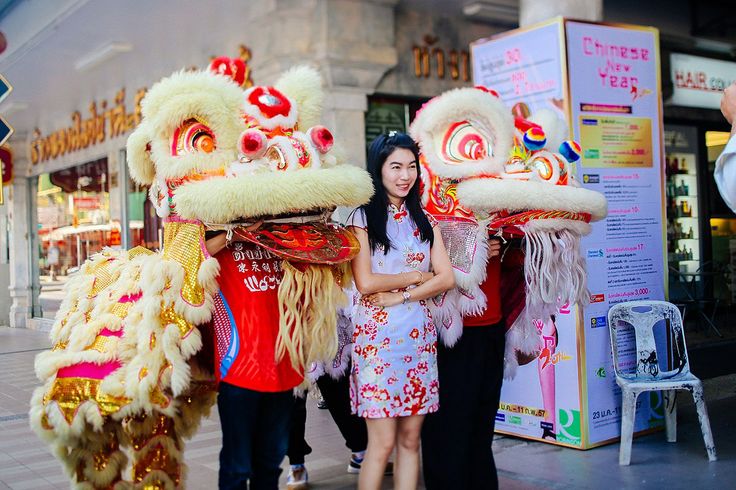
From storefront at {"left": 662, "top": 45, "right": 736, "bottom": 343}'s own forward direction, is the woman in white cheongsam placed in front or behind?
in front

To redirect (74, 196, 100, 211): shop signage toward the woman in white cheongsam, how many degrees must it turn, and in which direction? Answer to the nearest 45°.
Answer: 0° — it already faces them

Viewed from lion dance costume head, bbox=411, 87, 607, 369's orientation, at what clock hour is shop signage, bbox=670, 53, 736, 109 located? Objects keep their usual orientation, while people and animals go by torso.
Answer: The shop signage is roughly at 8 o'clock from the lion dance costume head.

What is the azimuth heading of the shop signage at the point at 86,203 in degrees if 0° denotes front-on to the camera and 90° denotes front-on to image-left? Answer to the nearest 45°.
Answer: approximately 0°

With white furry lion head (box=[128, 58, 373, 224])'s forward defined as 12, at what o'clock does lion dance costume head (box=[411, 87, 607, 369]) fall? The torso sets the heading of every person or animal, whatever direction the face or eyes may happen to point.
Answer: The lion dance costume head is roughly at 10 o'clock from the white furry lion head.

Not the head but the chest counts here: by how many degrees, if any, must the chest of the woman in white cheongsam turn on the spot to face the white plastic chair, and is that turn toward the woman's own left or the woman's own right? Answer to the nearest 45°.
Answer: approximately 90° to the woman's own left
